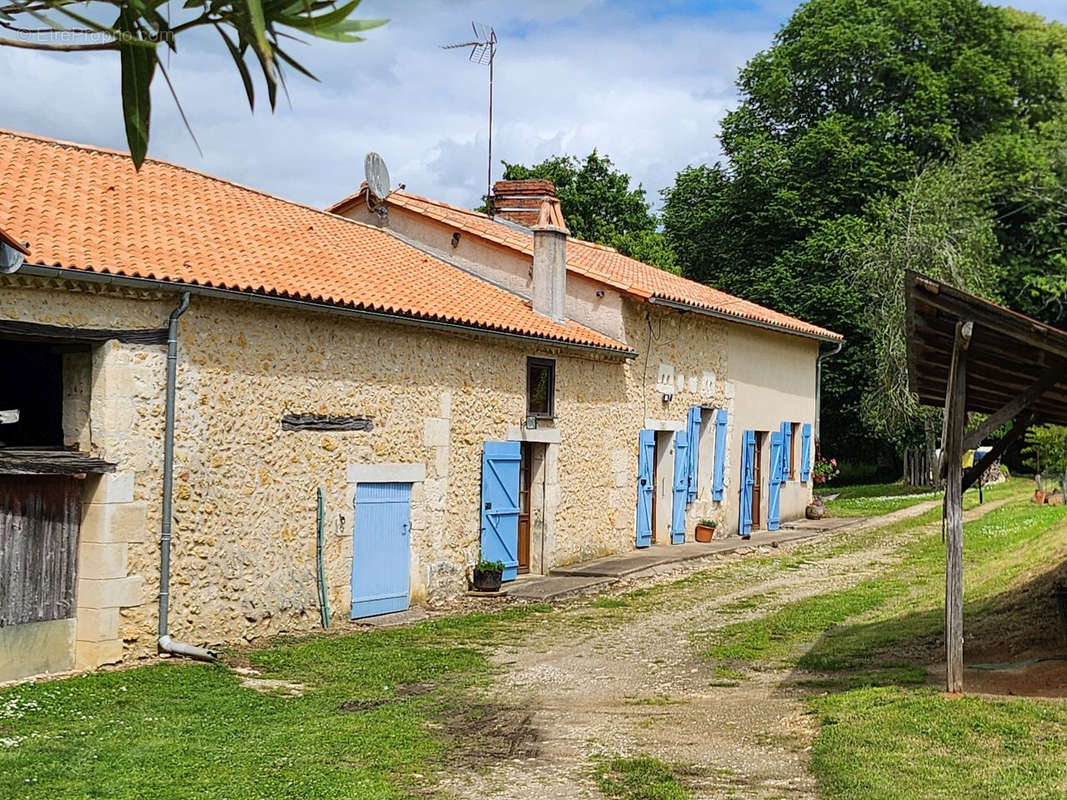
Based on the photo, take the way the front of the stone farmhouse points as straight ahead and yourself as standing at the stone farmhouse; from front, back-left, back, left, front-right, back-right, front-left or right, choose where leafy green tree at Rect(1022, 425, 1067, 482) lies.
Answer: left

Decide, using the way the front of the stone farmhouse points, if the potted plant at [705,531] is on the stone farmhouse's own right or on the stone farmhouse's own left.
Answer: on the stone farmhouse's own left

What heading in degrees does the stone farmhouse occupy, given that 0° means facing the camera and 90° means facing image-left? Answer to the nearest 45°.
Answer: approximately 315°

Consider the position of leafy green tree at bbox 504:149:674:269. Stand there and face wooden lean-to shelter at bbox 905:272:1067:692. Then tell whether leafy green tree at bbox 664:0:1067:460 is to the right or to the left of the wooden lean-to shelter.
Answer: left

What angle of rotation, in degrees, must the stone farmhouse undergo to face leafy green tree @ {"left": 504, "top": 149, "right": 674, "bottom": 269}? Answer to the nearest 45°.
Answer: approximately 135° to its left

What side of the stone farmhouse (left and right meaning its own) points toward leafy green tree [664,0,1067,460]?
left

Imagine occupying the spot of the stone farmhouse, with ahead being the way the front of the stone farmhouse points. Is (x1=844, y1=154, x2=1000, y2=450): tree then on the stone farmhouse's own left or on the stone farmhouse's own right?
on the stone farmhouse's own left
